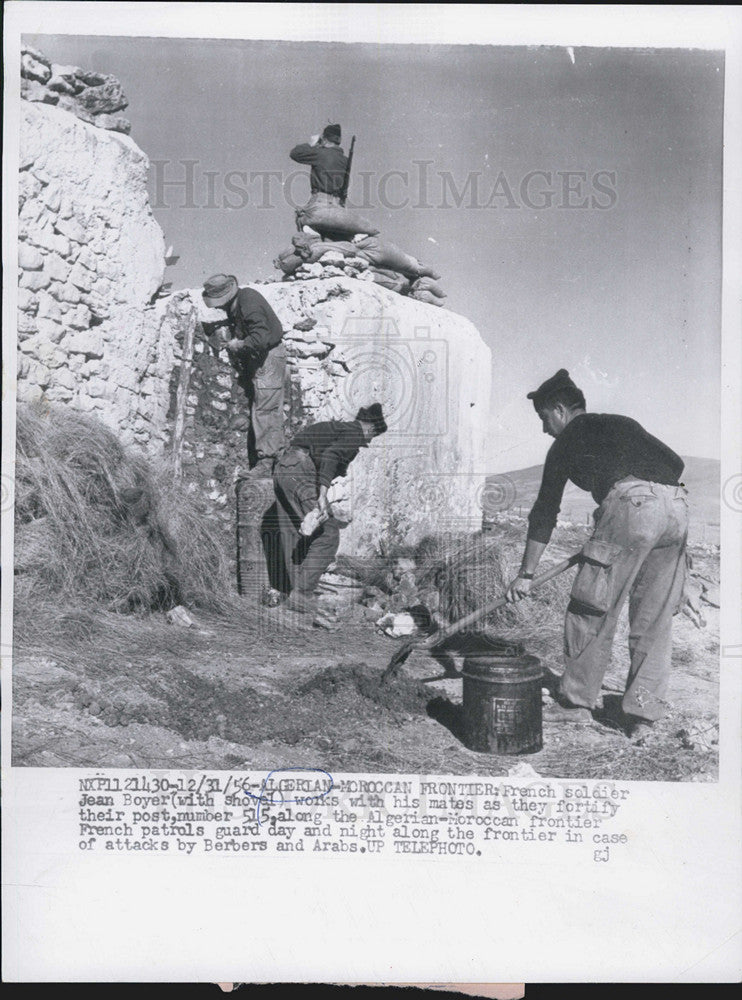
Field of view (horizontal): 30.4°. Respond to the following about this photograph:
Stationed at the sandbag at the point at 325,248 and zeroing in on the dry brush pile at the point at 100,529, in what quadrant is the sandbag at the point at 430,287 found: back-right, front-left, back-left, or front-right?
back-left

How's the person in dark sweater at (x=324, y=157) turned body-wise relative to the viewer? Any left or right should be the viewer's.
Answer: facing away from the viewer and to the left of the viewer

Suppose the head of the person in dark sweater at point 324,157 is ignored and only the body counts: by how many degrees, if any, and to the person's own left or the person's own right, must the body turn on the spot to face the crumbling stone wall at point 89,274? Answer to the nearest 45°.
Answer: approximately 45° to the person's own left
